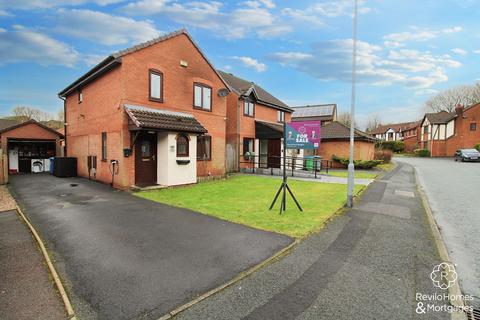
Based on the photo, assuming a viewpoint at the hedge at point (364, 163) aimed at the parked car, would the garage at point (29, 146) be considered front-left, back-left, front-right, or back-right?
back-left

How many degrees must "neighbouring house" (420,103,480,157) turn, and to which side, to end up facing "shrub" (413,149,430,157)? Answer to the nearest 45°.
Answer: approximately 45° to its right

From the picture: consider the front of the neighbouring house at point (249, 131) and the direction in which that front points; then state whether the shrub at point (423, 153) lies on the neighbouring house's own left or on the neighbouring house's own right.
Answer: on the neighbouring house's own left

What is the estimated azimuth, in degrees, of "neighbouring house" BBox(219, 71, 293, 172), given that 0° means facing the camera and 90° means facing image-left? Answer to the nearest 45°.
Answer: approximately 315°

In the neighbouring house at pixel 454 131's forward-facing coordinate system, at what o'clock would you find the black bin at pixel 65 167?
The black bin is roughly at 11 o'clock from the neighbouring house.

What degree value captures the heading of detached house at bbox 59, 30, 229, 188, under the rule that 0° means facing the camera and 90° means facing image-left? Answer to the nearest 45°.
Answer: approximately 315°

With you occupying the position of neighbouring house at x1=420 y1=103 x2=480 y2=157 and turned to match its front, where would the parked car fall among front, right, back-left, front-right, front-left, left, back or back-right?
front-left

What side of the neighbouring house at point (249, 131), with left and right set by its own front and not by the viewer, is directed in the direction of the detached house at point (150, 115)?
right

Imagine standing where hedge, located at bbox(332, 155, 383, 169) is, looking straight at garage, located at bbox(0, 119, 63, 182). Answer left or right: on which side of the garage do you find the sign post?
left

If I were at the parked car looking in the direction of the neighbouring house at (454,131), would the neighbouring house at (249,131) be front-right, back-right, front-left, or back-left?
back-left

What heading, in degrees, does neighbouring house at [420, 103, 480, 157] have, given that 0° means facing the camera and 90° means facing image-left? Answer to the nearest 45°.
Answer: approximately 45°

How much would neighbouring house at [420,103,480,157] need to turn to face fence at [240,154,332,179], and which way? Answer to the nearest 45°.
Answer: approximately 45° to its left

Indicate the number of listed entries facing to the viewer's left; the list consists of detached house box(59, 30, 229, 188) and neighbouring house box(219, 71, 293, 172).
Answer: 0

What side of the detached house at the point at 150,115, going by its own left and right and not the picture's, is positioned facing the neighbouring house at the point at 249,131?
left
